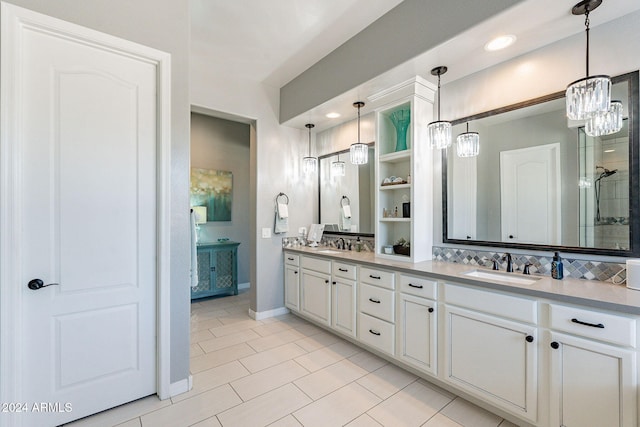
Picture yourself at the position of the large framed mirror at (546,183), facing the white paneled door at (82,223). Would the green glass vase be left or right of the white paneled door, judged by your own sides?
right

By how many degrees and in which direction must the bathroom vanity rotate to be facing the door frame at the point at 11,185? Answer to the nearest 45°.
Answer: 0° — it already faces it

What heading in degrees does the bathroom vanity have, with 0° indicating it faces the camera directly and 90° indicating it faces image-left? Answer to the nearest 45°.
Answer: approximately 45°
